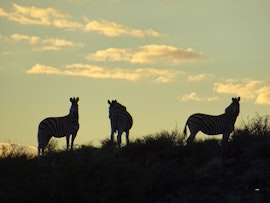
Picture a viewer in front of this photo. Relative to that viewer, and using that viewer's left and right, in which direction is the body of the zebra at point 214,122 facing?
facing to the right of the viewer
